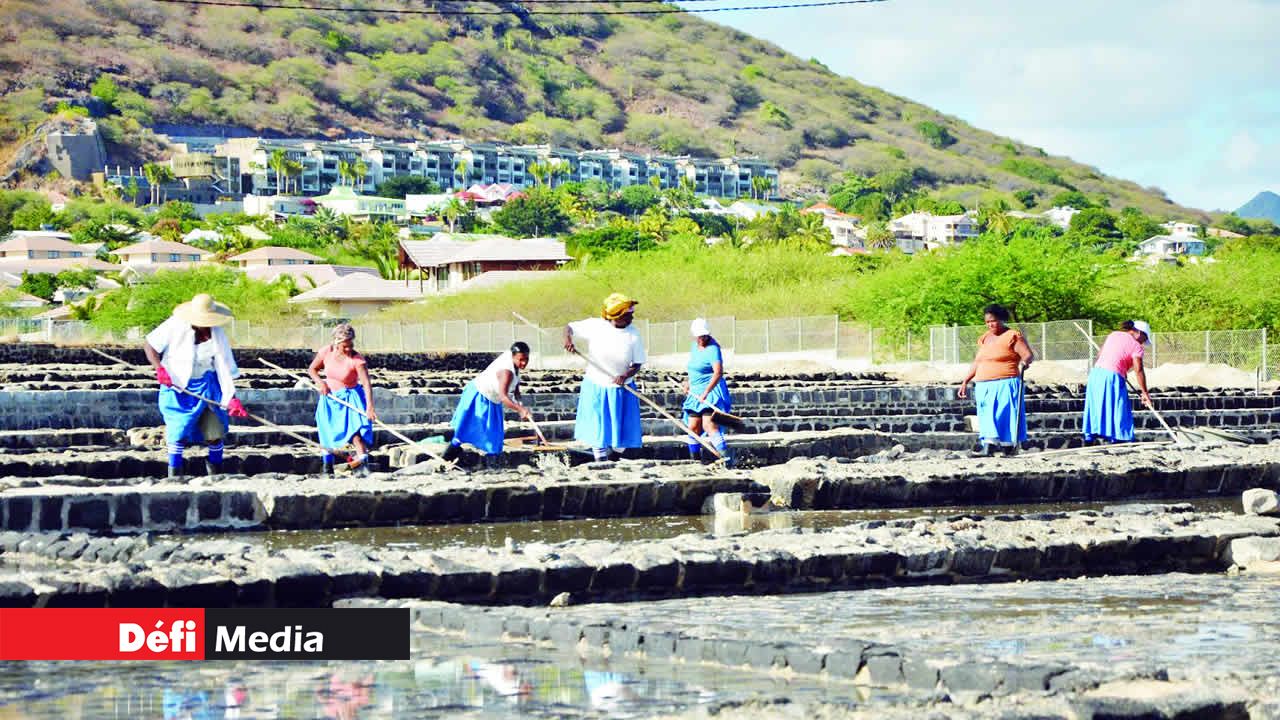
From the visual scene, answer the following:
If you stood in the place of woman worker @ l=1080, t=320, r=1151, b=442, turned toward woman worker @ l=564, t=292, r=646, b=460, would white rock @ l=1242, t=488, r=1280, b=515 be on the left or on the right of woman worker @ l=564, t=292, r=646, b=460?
left

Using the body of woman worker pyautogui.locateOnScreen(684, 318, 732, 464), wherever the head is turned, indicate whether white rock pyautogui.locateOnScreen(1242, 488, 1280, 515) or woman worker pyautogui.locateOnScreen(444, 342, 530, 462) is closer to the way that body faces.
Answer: the woman worker

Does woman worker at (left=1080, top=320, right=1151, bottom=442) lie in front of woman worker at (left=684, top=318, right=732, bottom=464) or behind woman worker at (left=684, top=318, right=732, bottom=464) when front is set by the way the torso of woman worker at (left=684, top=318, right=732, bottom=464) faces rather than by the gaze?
behind

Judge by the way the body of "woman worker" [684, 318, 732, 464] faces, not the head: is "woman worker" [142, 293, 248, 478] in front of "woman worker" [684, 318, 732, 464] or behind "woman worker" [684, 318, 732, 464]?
in front

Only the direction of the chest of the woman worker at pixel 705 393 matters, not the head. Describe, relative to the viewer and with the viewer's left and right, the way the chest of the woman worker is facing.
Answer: facing the viewer and to the left of the viewer

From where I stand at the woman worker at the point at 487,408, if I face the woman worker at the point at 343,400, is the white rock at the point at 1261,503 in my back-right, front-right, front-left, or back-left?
back-left

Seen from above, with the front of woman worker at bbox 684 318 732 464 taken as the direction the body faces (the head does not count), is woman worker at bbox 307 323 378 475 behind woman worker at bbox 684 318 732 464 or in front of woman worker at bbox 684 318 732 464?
in front

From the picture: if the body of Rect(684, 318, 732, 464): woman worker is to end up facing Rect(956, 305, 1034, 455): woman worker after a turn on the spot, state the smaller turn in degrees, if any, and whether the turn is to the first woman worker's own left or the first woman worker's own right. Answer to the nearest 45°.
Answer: approximately 135° to the first woman worker's own left

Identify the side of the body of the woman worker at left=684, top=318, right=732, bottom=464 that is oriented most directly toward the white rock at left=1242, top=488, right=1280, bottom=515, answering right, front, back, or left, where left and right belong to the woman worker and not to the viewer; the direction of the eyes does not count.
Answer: left

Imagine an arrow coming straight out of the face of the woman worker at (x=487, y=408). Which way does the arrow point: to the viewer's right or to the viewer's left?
to the viewer's right

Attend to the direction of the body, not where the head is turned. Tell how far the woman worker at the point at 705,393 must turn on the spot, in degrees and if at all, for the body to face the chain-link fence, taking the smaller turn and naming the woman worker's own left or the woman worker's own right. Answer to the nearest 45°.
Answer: approximately 135° to the woman worker's own right

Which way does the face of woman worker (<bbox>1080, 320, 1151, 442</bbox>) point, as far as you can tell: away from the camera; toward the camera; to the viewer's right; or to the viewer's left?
to the viewer's right

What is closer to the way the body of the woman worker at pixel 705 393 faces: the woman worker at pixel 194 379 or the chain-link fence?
the woman worker
